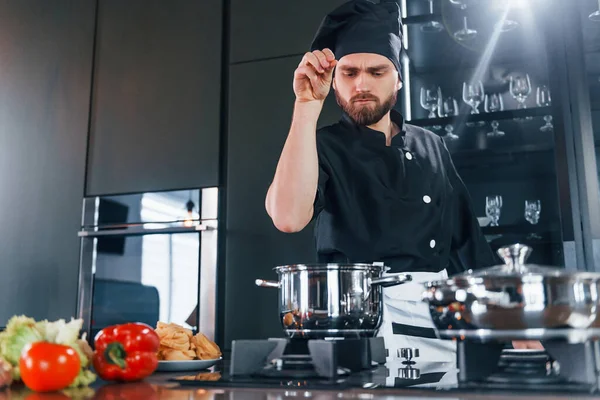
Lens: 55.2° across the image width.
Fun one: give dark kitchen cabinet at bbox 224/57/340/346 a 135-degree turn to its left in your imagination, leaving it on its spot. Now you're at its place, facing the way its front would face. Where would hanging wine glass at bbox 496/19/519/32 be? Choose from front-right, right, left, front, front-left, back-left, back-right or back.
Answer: front-right

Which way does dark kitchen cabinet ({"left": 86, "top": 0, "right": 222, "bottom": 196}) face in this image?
toward the camera

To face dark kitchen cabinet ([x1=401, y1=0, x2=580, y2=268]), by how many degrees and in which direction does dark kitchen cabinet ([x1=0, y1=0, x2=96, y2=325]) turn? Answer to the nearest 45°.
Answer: approximately 45° to its left

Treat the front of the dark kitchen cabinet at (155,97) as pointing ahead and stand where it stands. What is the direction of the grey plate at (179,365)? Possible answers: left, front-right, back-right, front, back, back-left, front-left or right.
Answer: front

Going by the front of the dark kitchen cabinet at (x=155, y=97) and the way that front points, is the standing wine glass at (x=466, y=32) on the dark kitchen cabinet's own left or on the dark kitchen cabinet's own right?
on the dark kitchen cabinet's own left

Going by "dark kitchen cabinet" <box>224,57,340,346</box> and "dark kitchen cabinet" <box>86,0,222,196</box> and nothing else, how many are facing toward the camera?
2

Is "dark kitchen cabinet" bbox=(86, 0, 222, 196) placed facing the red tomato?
yes

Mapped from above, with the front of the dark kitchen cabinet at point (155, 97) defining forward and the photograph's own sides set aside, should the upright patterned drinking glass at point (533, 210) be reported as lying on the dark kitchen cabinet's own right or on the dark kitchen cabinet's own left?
on the dark kitchen cabinet's own left

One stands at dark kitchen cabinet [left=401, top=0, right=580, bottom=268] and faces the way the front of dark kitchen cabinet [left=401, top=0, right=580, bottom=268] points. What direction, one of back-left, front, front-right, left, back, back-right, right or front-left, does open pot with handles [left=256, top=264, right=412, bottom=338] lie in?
front

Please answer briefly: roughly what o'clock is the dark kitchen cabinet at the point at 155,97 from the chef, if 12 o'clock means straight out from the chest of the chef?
The dark kitchen cabinet is roughly at 4 o'clock from the chef.

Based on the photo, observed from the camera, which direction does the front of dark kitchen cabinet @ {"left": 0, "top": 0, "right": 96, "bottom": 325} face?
facing the viewer
